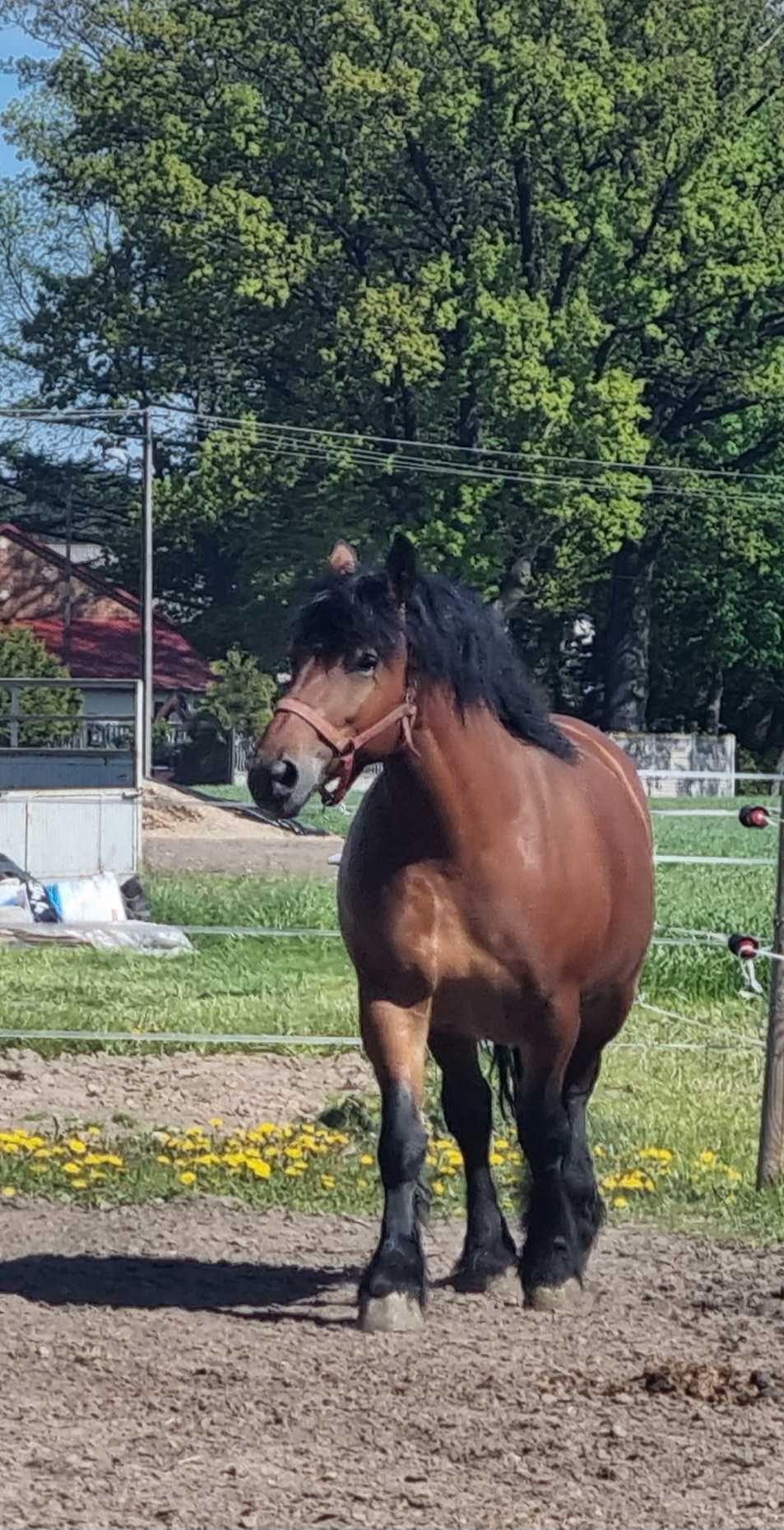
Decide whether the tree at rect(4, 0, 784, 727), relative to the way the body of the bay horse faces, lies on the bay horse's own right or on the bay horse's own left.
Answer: on the bay horse's own right

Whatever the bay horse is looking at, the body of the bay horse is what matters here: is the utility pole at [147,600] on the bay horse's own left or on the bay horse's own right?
on the bay horse's own right

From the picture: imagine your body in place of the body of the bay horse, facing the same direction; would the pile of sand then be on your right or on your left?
on your right

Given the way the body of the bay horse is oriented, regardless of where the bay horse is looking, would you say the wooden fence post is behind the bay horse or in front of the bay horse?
behind

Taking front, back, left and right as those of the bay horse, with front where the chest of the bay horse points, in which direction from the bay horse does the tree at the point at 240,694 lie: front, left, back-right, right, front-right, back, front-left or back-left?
back-right

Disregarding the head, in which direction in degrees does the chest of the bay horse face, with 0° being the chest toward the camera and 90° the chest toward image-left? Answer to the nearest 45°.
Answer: approximately 45°

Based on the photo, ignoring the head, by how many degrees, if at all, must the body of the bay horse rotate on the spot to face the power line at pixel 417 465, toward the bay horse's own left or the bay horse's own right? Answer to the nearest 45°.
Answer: approximately 135° to the bay horse's own right

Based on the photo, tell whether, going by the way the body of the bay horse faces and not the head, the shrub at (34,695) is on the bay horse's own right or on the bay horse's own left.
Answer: on the bay horse's own right

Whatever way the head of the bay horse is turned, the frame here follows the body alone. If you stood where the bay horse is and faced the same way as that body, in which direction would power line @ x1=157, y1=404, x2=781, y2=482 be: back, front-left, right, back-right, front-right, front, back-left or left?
back-right

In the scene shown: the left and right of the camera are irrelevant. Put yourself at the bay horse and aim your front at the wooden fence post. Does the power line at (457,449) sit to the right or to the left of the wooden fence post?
left
